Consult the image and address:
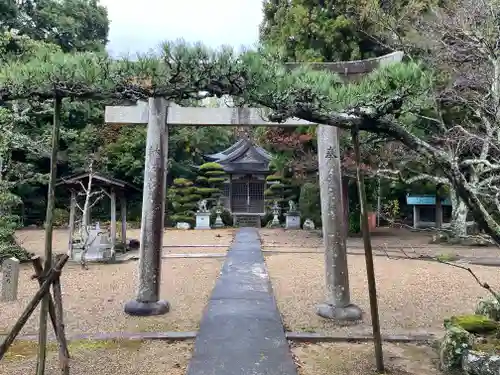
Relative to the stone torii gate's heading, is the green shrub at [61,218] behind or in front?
behind

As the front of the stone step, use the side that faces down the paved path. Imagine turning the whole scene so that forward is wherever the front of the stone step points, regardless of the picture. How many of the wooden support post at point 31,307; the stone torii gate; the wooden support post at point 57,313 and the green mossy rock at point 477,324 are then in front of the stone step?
4

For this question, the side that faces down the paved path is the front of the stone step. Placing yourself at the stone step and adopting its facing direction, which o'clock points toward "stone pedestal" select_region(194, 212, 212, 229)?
The stone pedestal is roughly at 2 o'clock from the stone step.

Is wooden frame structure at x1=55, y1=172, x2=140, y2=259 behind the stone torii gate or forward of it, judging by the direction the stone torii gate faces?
behind

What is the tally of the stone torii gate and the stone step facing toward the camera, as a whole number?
2

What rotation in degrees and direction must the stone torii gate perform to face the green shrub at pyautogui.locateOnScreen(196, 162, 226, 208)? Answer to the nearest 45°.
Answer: approximately 180°

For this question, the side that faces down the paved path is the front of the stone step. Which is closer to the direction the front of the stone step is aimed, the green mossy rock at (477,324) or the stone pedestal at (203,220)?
the green mossy rock

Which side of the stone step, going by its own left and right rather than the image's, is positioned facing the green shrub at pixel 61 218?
right

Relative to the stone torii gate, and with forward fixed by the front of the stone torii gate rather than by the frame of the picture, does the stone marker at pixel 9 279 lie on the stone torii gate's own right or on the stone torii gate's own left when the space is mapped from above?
on the stone torii gate's own right

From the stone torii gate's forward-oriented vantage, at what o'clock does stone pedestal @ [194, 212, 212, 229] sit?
The stone pedestal is roughly at 6 o'clock from the stone torii gate.
